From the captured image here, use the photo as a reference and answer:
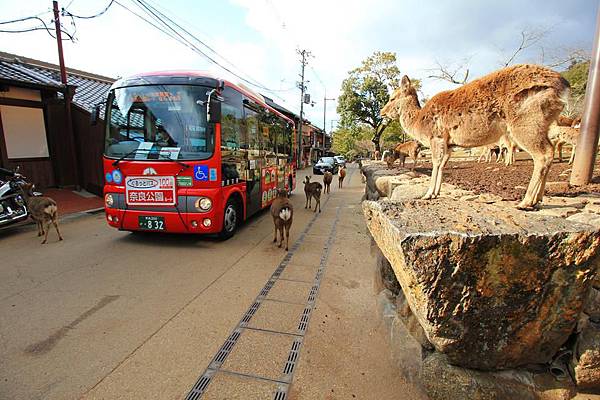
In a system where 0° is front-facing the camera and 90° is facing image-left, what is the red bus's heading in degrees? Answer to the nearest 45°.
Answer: approximately 45°

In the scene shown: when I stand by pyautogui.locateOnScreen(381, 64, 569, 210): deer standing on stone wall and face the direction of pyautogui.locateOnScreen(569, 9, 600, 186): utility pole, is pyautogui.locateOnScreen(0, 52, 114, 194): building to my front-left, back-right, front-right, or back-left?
back-left

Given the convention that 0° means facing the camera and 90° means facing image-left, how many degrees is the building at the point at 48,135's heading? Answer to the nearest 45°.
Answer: approximately 315°

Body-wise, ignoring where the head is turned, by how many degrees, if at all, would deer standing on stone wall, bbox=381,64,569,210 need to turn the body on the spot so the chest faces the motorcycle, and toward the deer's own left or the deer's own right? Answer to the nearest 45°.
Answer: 0° — it already faces it

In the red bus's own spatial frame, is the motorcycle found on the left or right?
on its right

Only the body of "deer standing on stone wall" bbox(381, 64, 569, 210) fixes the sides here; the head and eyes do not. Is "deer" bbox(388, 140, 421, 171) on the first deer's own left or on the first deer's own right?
on the first deer's own right

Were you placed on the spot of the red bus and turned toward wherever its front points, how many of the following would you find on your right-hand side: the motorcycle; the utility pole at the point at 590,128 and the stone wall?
1

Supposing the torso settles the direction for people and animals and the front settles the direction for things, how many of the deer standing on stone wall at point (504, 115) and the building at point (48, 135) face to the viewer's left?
1

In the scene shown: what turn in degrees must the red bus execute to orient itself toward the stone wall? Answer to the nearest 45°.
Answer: approximately 90° to its left

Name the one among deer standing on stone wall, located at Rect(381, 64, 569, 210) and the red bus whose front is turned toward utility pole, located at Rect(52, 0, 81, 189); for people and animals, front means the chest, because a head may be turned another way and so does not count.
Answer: the deer standing on stone wall

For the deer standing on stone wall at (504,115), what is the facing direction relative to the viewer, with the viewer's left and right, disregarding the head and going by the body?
facing to the left of the viewer

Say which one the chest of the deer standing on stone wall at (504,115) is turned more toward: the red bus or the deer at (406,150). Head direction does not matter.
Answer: the red bus

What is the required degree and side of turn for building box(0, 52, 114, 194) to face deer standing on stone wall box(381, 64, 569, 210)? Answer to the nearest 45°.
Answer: approximately 45° to its right

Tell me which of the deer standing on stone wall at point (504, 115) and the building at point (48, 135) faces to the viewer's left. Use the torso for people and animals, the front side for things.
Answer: the deer standing on stone wall

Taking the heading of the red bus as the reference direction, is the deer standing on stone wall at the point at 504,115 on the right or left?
on its left

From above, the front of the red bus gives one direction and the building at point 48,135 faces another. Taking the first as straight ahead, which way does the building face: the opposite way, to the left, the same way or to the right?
to the left

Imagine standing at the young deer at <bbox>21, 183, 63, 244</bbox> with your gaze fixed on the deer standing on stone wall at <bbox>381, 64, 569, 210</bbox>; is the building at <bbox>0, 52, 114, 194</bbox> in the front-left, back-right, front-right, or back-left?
back-left
